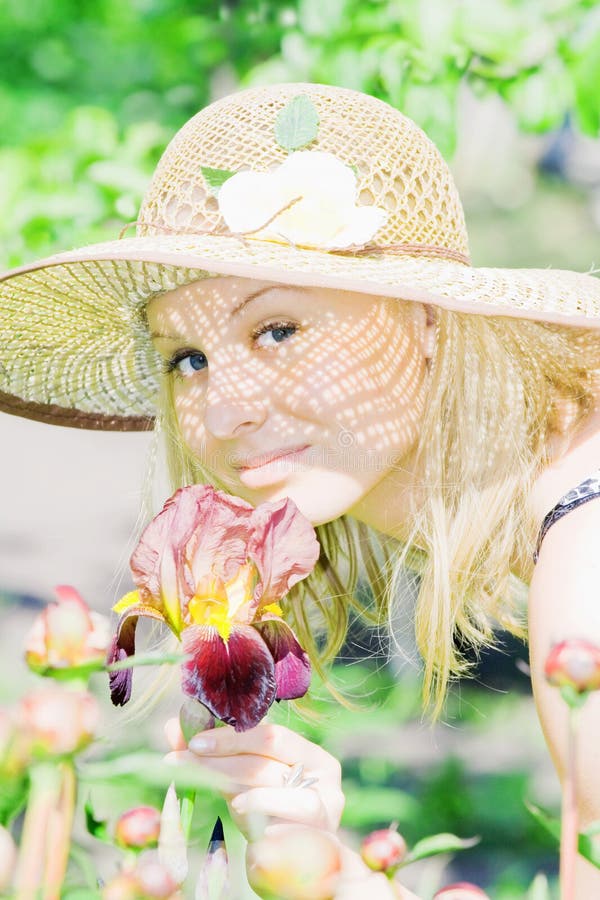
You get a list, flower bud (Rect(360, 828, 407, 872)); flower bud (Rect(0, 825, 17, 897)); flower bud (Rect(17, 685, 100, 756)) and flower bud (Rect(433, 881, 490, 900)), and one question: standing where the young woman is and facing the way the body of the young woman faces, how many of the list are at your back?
0

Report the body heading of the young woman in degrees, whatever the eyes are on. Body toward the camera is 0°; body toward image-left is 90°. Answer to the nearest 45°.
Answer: approximately 45°

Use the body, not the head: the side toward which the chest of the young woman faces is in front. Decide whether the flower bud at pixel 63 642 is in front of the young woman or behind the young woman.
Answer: in front

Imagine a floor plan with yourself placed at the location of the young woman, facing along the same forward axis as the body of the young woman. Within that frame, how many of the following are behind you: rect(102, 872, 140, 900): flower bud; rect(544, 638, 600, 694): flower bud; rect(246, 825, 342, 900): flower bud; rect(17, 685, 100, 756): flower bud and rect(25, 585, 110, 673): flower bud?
0

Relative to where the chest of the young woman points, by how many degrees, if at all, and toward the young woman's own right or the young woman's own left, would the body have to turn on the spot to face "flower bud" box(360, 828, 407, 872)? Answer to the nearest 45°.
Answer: approximately 45° to the young woman's own left

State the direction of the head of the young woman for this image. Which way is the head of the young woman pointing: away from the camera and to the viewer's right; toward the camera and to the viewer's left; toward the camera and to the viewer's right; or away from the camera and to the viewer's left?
toward the camera and to the viewer's left

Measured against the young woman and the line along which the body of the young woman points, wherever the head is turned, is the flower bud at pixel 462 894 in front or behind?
in front

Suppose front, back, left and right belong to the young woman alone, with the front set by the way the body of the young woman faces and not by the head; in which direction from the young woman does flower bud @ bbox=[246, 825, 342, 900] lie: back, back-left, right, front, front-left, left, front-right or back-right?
front-left
